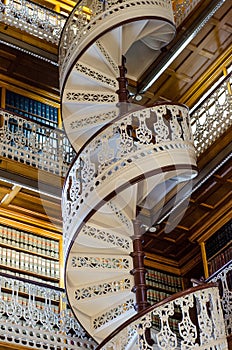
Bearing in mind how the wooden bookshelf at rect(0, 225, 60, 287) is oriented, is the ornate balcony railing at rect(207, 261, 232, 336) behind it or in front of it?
in front

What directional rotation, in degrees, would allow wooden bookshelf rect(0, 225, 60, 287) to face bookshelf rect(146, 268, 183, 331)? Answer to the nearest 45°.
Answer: approximately 90° to its left

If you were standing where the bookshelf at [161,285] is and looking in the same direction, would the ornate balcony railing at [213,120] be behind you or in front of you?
in front

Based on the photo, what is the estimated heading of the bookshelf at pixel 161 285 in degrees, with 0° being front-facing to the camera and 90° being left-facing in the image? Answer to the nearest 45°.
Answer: approximately 315°

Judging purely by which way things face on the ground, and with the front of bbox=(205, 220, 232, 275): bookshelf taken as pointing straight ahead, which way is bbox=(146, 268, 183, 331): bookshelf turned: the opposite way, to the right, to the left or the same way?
to the left

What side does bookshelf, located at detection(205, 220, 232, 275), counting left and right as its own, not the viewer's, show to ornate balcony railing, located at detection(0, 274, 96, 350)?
front

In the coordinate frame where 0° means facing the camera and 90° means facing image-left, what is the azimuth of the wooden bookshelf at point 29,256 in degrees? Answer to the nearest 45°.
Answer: approximately 315°

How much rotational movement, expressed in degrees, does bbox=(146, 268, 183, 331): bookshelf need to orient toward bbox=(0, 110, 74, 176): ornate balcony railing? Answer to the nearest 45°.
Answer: approximately 90° to its right

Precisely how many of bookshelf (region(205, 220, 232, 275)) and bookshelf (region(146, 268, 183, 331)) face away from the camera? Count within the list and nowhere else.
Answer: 0

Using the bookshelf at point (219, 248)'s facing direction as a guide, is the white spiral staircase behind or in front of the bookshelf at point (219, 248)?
in front

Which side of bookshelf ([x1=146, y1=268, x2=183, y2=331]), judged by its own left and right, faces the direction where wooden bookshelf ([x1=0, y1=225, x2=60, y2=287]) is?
right
